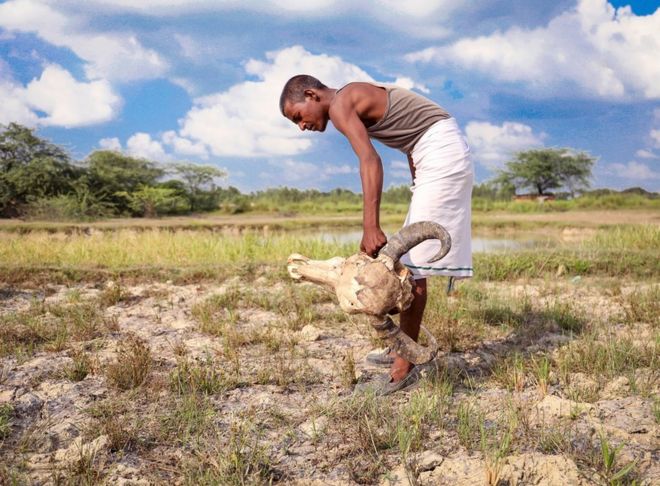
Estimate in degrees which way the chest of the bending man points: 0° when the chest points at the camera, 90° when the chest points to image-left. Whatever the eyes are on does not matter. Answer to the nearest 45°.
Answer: approximately 90°

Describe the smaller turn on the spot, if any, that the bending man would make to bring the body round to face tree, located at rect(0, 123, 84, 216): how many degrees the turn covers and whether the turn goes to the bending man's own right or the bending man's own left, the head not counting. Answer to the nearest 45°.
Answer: approximately 45° to the bending man's own right

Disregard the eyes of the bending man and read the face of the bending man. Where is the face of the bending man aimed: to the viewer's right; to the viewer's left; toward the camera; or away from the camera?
to the viewer's left

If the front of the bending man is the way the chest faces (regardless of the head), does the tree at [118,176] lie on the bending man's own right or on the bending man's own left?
on the bending man's own right

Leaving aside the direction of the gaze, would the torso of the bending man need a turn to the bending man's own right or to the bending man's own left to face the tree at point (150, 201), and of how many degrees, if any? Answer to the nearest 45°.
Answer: approximately 45° to the bending man's own right
